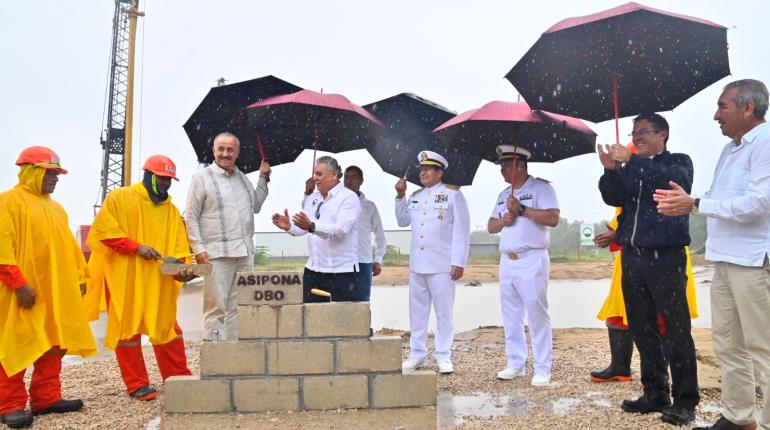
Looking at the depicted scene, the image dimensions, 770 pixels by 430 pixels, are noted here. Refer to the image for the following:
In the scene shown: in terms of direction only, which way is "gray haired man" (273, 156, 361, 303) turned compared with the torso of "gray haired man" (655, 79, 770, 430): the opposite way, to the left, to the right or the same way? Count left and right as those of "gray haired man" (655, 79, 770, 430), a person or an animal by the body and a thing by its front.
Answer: to the left

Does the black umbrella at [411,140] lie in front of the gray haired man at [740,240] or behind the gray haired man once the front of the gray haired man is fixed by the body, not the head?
in front

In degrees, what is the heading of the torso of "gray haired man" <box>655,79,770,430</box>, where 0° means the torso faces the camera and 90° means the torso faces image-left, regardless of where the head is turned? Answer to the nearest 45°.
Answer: approximately 90°

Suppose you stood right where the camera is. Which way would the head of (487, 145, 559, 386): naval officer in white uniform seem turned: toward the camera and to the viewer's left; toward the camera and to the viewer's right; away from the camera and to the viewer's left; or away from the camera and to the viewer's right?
toward the camera and to the viewer's left

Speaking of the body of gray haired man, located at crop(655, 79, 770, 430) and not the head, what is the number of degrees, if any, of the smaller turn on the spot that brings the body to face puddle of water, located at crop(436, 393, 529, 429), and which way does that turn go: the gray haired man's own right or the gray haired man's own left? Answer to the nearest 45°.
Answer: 0° — they already face it

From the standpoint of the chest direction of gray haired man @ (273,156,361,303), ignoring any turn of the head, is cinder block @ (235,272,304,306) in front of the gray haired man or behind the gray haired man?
in front

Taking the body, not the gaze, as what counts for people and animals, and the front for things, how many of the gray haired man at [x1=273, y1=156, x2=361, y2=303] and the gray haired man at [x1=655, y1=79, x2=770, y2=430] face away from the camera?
0

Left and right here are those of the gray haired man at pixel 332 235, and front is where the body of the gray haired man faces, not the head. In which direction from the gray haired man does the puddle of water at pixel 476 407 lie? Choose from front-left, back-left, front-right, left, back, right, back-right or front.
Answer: left

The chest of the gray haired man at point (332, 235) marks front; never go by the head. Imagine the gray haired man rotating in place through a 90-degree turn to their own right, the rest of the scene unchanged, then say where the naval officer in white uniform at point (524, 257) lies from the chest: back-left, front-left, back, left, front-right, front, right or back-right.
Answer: back-right

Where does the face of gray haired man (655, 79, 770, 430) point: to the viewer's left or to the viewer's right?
to the viewer's left

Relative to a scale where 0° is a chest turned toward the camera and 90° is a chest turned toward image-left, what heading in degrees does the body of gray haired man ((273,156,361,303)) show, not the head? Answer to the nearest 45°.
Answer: approximately 45°

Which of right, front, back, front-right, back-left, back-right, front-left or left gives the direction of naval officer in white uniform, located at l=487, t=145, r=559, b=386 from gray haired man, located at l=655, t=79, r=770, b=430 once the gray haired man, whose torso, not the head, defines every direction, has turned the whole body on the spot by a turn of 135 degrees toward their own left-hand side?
back

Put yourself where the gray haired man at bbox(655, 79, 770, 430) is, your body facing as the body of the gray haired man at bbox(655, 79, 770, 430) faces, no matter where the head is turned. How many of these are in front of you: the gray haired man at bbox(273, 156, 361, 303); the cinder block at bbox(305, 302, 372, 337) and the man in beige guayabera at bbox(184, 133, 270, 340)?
3

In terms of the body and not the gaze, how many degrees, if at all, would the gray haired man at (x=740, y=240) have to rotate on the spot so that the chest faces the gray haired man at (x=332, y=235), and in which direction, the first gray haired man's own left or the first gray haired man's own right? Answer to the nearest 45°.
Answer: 0° — they already face them

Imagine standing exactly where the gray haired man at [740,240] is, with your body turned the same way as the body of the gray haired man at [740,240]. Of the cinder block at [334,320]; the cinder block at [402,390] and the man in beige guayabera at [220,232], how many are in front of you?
3
